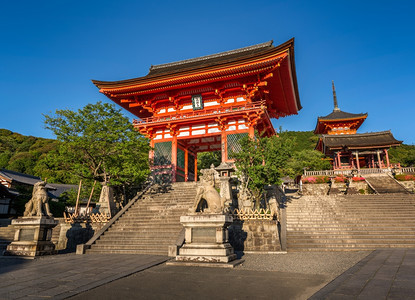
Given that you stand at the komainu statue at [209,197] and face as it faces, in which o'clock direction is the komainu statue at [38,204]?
the komainu statue at [38,204] is roughly at 2 o'clock from the komainu statue at [209,197].

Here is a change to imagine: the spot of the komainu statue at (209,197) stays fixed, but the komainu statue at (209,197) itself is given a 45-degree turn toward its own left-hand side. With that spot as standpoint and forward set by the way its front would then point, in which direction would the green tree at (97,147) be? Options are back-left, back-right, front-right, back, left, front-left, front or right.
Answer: back-right

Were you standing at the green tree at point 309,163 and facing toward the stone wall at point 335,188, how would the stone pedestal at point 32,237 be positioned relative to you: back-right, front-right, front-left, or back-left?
front-right

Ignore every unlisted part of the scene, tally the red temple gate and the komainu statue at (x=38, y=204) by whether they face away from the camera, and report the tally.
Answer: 0

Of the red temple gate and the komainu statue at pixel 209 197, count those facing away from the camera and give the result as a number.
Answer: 0

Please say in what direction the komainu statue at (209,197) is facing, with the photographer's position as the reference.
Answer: facing the viewer and to the left of the viewer

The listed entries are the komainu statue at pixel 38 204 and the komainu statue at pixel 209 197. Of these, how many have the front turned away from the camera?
0

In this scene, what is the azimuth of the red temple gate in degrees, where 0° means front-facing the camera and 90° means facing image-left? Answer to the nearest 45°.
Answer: approximately 45°

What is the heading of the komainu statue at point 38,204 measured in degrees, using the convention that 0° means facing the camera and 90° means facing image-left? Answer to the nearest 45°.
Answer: approximately 315°

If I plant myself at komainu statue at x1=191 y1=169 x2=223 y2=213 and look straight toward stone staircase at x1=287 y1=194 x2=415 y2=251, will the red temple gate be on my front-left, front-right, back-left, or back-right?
front-left

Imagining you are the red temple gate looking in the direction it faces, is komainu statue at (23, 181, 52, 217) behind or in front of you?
in front

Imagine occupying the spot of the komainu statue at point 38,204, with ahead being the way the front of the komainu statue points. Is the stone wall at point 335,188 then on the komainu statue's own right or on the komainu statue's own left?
on the komainu statue's own left
